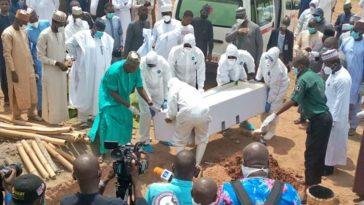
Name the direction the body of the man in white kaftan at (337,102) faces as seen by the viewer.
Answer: to the viewer's left

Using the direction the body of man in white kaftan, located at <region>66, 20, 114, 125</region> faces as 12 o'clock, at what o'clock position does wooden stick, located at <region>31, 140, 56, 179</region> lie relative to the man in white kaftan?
The wooden stick is roughly at 2 o'clock from the man in white kaftan.

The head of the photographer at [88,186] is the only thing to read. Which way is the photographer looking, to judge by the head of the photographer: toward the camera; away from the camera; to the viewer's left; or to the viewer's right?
away from the camera

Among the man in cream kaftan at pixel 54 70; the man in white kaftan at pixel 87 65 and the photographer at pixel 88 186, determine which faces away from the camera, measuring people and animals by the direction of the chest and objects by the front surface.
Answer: the photographer

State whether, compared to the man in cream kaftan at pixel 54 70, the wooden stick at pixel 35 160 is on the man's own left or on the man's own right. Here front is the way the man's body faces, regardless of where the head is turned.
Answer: on the man's own right

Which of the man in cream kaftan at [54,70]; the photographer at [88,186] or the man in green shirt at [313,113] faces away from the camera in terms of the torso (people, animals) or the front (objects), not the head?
the photographer

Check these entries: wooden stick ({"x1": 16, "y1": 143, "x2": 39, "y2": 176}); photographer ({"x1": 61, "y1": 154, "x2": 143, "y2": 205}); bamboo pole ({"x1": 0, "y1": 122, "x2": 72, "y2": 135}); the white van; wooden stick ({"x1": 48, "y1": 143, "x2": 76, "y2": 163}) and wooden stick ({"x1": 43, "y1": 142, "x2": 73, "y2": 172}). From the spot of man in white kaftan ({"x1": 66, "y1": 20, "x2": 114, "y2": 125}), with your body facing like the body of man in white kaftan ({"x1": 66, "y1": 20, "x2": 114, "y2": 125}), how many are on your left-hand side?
1

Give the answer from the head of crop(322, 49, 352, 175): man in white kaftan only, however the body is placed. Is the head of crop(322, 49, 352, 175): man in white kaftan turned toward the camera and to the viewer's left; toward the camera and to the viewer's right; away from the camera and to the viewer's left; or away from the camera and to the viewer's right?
toward the camera and to the viewer's left

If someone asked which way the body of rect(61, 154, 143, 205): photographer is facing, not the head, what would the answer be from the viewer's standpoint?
away from the camera

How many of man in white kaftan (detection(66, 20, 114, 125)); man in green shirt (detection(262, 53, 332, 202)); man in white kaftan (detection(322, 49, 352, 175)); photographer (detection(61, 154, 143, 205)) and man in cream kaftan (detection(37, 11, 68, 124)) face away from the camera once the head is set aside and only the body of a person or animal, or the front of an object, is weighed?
1

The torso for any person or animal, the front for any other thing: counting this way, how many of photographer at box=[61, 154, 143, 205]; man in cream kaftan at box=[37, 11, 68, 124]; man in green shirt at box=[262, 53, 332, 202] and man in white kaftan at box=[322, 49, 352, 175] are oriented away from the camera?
1
